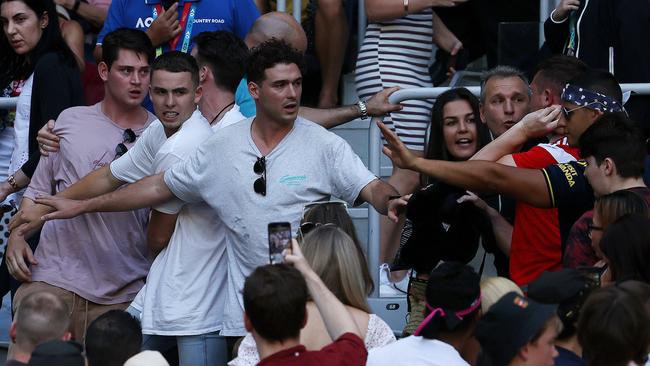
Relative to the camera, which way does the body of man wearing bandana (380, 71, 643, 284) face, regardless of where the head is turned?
to the viewer's left

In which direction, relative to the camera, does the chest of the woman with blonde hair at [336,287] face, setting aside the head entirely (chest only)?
away from the camera

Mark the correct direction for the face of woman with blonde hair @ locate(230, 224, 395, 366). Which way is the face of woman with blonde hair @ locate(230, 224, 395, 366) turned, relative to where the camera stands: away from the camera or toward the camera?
away from the camera

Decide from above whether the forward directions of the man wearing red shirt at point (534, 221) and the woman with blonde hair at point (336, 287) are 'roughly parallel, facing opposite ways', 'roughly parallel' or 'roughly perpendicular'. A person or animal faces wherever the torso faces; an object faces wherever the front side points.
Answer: roughly perpendicular

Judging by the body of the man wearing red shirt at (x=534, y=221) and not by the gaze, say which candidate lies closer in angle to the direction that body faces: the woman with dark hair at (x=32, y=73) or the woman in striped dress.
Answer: the woman with dark hair

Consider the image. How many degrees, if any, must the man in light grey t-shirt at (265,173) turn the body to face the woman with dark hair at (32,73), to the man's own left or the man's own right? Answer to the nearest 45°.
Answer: approximately 135° to the man's own right

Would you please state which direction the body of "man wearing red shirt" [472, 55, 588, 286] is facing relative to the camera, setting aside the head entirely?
to the viewer's left

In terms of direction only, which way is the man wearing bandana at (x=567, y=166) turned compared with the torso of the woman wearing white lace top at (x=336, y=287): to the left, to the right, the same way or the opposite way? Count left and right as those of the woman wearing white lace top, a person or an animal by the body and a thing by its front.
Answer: to the left

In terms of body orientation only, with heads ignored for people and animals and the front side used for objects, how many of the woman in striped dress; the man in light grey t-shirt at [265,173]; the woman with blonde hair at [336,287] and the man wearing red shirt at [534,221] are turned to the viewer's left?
1

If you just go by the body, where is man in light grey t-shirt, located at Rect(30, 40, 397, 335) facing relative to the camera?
toward the camera
